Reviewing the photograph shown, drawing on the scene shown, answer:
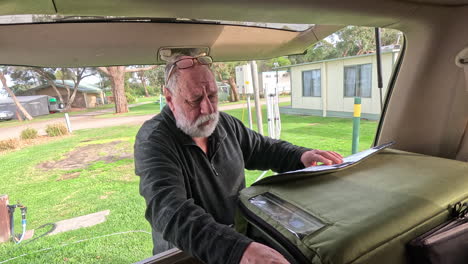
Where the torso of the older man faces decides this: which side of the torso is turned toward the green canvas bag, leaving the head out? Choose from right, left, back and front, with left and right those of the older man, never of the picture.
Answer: front

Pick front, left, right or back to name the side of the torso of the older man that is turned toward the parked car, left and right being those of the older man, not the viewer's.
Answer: back

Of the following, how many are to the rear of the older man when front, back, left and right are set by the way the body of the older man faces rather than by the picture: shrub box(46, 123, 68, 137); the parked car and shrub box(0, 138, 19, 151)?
3

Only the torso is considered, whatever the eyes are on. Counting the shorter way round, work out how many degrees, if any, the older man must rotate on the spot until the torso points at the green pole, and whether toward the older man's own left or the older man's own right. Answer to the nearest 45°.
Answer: approximately 90° to the older man's own left

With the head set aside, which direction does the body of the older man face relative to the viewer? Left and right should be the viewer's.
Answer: facing the viewer and to the right of the viewer

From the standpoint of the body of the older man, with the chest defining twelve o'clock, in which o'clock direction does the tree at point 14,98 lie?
The tree is roughly at 6 o'clock from the older man.

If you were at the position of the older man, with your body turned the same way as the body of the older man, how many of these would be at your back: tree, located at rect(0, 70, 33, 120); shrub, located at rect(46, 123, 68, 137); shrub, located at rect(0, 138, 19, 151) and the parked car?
4

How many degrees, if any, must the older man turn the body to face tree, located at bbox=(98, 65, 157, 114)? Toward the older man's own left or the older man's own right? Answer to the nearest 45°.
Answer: approximately 180°

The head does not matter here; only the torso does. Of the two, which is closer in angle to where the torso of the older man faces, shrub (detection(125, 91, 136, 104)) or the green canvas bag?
the green canvas bag

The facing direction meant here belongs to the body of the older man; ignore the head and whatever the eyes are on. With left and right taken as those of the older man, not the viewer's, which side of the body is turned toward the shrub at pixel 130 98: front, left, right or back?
back

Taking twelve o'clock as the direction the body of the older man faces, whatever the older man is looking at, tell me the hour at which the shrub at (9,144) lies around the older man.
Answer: The shrub is roughly at 6 o'clock from the older man.

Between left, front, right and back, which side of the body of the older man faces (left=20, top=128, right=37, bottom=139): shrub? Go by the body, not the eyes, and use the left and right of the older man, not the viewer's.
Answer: back

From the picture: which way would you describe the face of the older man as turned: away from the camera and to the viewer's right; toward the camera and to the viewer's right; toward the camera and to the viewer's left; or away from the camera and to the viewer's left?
toward the camera and to the viewer's right

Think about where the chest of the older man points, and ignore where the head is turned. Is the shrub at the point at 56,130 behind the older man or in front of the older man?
behind
